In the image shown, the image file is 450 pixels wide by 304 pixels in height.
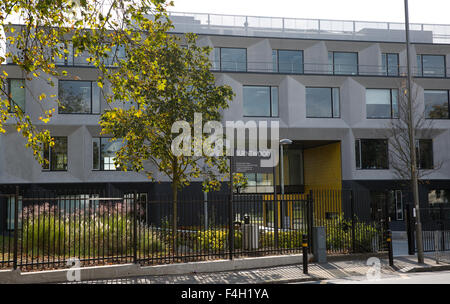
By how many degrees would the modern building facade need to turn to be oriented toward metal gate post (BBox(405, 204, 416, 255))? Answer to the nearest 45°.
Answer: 0° — it already faces it

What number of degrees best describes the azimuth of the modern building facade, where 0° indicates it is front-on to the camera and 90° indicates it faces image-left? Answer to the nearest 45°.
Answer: approximately 0°

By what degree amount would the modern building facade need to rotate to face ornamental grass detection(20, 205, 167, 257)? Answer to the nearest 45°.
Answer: approximately 45° to its right

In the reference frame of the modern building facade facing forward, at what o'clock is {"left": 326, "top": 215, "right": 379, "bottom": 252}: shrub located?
The shrub is roughly at 12 o'clock from the modern building facade.
